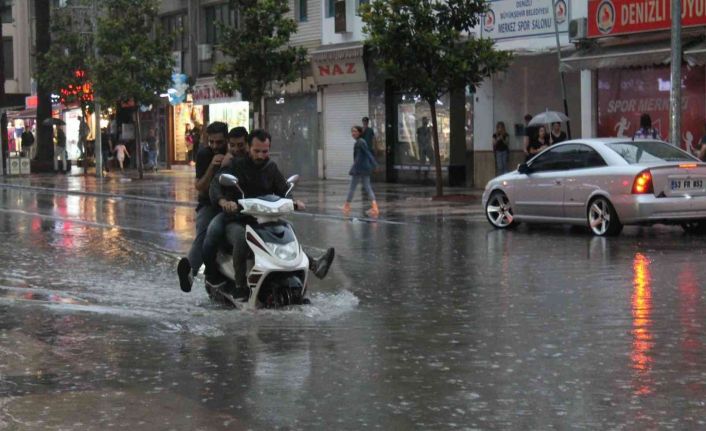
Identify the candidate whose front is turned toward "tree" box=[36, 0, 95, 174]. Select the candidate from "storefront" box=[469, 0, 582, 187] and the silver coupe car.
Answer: the silver coupe car

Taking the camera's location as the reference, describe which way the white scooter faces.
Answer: facing the viewer and to the right of the viewer

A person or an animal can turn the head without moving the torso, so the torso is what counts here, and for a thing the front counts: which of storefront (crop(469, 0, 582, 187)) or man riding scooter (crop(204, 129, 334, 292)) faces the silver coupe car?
the storefront

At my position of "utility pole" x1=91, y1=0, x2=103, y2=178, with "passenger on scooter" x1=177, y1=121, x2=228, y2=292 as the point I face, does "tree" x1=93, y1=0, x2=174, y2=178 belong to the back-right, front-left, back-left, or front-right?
front-left

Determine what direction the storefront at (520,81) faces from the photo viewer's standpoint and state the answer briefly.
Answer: facing the viewer

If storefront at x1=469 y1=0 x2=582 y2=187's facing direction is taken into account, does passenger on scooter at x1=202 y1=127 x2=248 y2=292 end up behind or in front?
in front

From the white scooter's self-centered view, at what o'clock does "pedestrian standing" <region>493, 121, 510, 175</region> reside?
The pedestrian standing is roughly at 8 o'clock from the white scooter.

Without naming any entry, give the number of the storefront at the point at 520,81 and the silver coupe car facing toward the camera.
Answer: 1

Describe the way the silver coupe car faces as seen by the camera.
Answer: facing away from the viewer and to the left of the viewer

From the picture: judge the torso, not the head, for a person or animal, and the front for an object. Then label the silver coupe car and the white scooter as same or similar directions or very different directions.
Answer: very different directions

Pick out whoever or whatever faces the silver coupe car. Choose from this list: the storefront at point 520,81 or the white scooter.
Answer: the storefront

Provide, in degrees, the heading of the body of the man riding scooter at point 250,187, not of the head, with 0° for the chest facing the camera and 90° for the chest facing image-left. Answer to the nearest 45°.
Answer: approximately 315°
